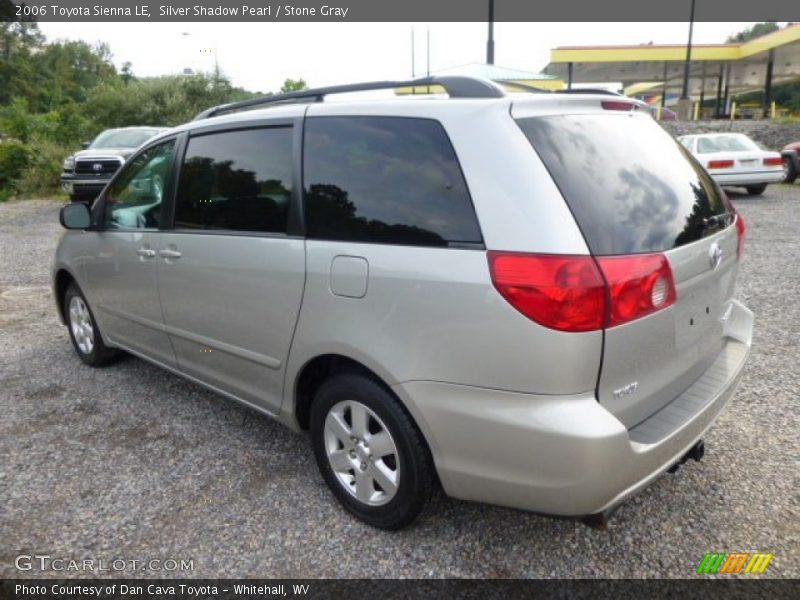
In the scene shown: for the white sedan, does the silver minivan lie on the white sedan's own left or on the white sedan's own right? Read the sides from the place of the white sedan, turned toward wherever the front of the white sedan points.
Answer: on the white sedan's own left

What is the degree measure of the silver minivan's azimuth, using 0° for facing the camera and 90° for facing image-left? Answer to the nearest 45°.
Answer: approximately 135°

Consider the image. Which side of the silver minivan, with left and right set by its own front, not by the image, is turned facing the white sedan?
right

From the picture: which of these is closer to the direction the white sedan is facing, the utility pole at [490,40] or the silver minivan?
the utility pole

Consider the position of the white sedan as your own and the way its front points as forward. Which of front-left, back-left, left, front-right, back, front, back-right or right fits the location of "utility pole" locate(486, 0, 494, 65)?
left

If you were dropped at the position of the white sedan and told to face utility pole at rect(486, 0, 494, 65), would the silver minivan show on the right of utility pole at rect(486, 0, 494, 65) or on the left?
left

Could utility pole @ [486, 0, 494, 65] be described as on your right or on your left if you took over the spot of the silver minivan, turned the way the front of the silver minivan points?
on your right

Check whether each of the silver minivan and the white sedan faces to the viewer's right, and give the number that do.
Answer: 0

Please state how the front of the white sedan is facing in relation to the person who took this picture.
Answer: facing away from the viewer and to the left of the viewer
